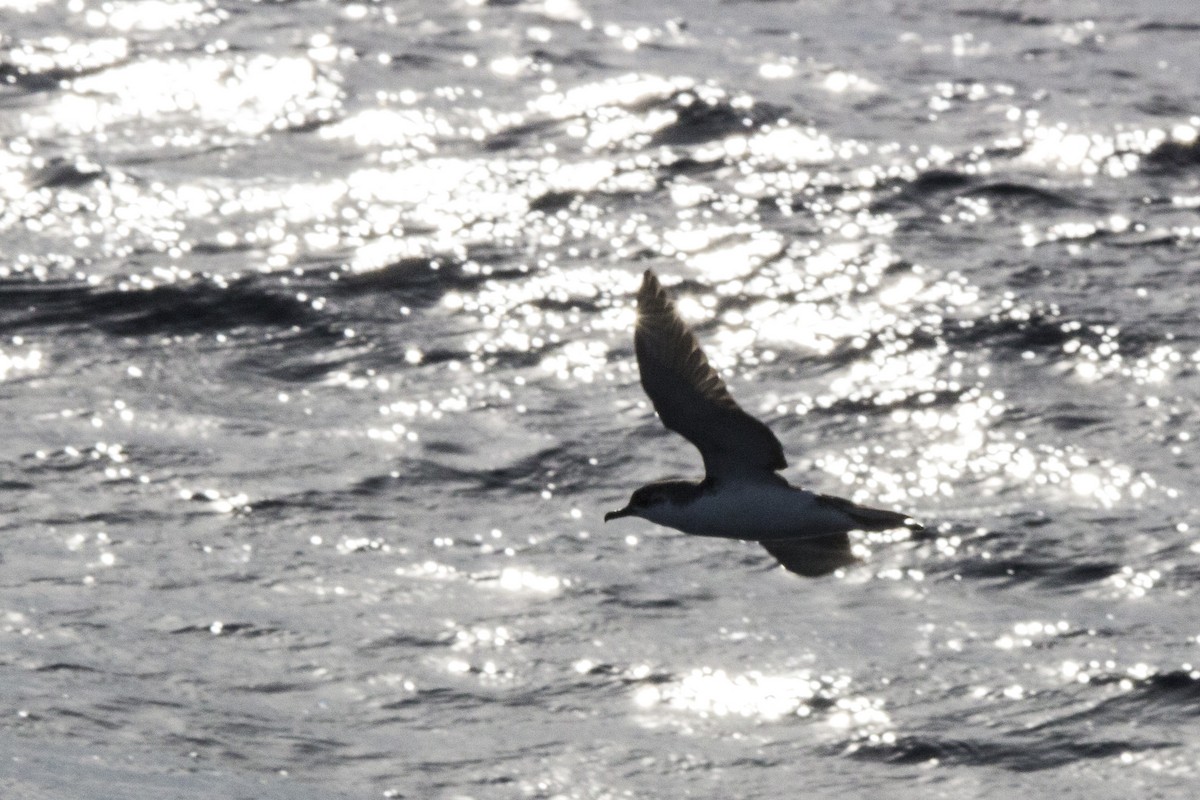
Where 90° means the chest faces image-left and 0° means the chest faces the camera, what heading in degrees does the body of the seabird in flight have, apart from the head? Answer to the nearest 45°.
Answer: approximately 90°
